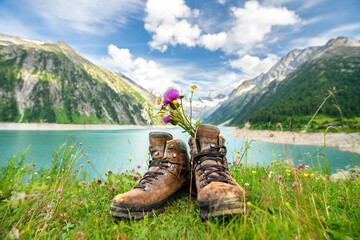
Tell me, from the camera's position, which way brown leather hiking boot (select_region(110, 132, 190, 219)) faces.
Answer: facing the viewer and to the left of the viewer

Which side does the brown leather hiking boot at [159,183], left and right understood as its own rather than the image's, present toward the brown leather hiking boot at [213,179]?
left
